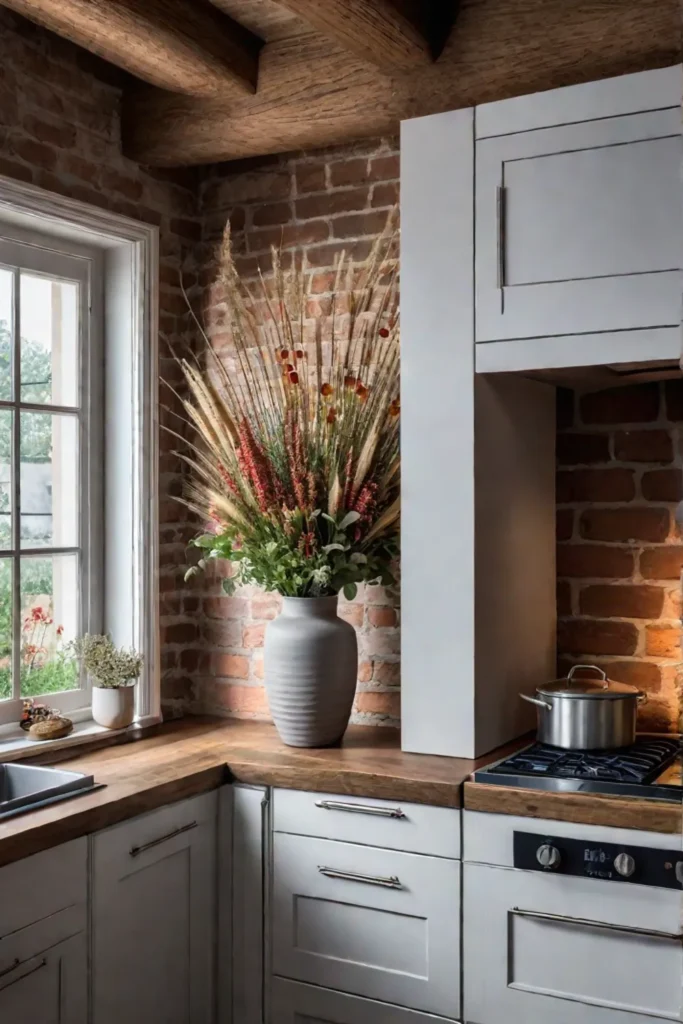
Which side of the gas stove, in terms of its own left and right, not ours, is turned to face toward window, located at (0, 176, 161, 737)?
right

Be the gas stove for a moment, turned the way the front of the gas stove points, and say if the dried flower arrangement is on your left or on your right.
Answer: on your right

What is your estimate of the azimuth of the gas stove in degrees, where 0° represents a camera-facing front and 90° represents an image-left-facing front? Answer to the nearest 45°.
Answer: approximately 0°

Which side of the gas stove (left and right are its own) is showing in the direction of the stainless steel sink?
right
